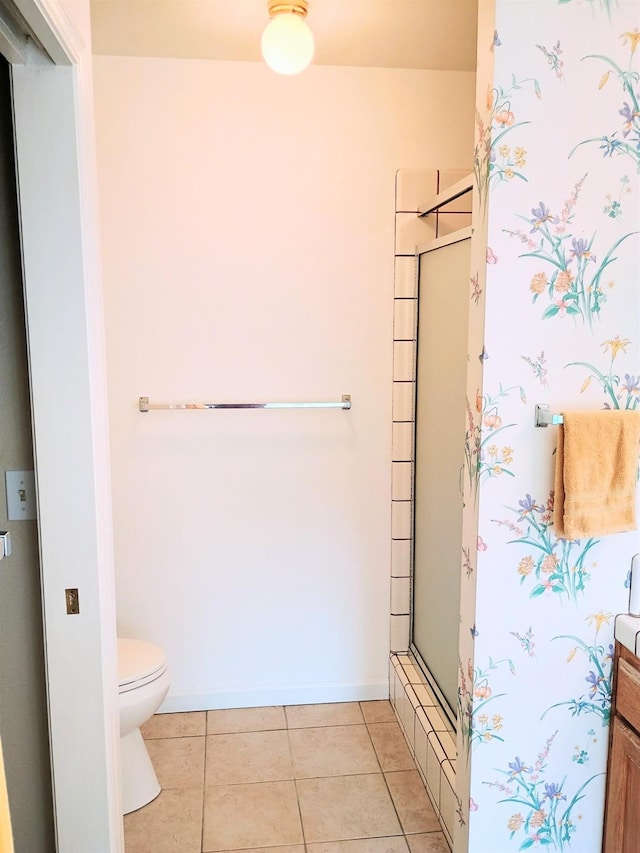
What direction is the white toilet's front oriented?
to the viewer's right

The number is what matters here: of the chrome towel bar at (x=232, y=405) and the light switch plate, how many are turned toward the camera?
2

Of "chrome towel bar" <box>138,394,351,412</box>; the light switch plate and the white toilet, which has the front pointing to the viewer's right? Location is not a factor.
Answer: the white toilet

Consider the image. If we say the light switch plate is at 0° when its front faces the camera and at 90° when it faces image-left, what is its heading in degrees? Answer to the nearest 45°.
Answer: approximately 0°

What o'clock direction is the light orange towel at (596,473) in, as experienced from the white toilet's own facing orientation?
The light orange towel is roughly at 1 o'clock from the white toilet.
